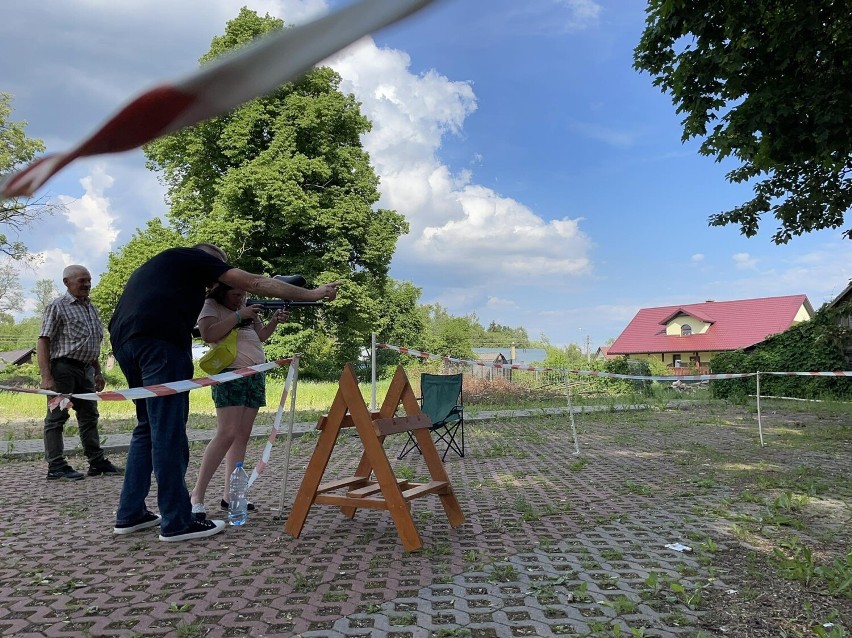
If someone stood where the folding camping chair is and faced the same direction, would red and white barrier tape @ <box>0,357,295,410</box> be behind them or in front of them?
in front

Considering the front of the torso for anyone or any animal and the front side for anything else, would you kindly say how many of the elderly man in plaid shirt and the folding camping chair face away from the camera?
0

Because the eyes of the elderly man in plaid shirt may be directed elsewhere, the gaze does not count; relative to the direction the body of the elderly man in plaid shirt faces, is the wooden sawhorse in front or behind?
in front

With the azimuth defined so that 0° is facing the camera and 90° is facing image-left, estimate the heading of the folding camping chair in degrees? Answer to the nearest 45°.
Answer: approximately 45°

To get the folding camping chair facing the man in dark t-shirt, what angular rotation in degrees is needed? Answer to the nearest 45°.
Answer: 0° — it already faces them

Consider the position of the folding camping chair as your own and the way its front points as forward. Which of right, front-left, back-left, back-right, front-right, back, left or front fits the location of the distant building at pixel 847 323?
back

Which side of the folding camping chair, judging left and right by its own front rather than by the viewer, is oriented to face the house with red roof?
back

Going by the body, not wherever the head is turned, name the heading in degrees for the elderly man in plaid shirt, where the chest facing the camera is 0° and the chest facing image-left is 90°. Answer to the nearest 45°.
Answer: approximately 315°

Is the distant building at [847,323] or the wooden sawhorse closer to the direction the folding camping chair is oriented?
the wooden sawhorse

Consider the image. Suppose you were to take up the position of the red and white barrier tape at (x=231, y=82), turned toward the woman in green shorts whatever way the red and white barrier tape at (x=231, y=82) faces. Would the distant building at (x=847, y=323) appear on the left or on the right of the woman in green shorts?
right

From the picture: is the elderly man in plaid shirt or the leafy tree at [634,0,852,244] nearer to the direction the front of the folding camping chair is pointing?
the elderly man in plaid shirt

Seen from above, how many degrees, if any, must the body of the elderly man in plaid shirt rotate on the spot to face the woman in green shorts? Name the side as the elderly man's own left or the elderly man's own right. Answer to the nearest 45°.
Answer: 0° — they already face them
